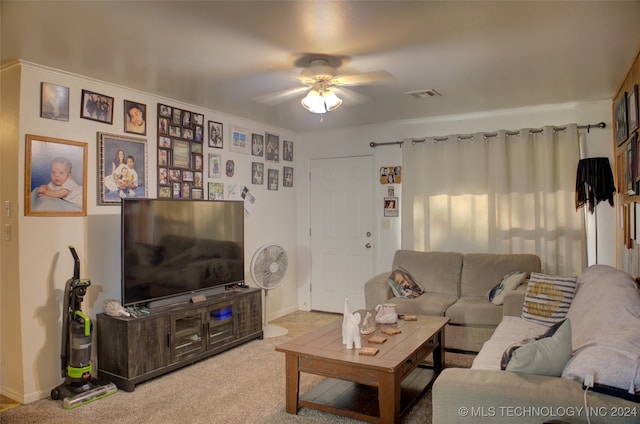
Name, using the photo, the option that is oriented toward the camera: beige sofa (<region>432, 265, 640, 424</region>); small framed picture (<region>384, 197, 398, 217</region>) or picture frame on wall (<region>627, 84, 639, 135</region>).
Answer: the small framed picture

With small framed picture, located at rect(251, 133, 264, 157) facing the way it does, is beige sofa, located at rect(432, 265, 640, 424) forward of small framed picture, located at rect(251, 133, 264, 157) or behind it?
forward

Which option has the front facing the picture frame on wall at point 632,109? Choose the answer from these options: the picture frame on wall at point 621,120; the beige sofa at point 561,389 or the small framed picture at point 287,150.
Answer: the small framed picture

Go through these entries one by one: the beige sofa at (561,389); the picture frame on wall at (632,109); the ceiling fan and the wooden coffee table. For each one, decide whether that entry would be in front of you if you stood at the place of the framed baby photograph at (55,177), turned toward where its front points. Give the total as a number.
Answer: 4

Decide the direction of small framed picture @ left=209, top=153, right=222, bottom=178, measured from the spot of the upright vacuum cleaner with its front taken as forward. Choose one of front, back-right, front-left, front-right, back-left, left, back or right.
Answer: left

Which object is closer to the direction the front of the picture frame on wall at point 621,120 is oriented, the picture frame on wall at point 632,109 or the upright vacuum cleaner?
the upright vacuum cleaner

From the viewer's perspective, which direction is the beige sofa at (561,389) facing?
to the viewer's left

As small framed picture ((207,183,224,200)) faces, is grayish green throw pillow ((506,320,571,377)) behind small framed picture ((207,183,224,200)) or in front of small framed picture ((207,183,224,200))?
in front

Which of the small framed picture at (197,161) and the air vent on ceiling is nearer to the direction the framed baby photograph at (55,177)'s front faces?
the air vent on ceiling

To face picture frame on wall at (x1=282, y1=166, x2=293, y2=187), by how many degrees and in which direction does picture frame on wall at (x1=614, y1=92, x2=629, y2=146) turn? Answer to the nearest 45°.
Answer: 0° — it already faces it

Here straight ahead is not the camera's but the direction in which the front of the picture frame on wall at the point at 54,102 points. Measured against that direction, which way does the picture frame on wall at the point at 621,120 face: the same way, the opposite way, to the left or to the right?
the opposite way

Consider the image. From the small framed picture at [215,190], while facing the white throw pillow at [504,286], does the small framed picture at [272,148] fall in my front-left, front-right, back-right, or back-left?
front-left

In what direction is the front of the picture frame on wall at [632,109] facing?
to the viewer's left

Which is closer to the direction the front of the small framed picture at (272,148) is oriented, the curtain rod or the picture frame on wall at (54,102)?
the curtain rod

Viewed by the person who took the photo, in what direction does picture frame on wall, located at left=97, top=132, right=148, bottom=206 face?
facing the viewer and to the right of the viewer

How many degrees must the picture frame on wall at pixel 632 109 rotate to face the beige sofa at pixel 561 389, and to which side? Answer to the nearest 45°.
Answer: approximately 90° to its left

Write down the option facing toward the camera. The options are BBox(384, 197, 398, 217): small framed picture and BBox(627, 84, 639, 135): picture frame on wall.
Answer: the small framed picture

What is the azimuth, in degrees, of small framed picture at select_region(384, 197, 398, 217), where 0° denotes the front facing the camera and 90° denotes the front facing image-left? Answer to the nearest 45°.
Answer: approximately 0°

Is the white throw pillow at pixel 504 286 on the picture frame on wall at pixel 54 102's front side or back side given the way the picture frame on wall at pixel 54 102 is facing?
on the front side

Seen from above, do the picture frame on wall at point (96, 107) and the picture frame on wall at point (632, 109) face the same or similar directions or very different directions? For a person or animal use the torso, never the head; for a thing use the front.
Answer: very different directions

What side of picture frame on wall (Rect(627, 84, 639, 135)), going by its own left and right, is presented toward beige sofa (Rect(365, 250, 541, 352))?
front

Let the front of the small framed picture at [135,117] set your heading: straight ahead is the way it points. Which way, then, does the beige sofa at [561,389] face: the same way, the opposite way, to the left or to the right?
the opposite way

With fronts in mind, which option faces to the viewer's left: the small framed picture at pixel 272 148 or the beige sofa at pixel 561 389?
the beige sofa
